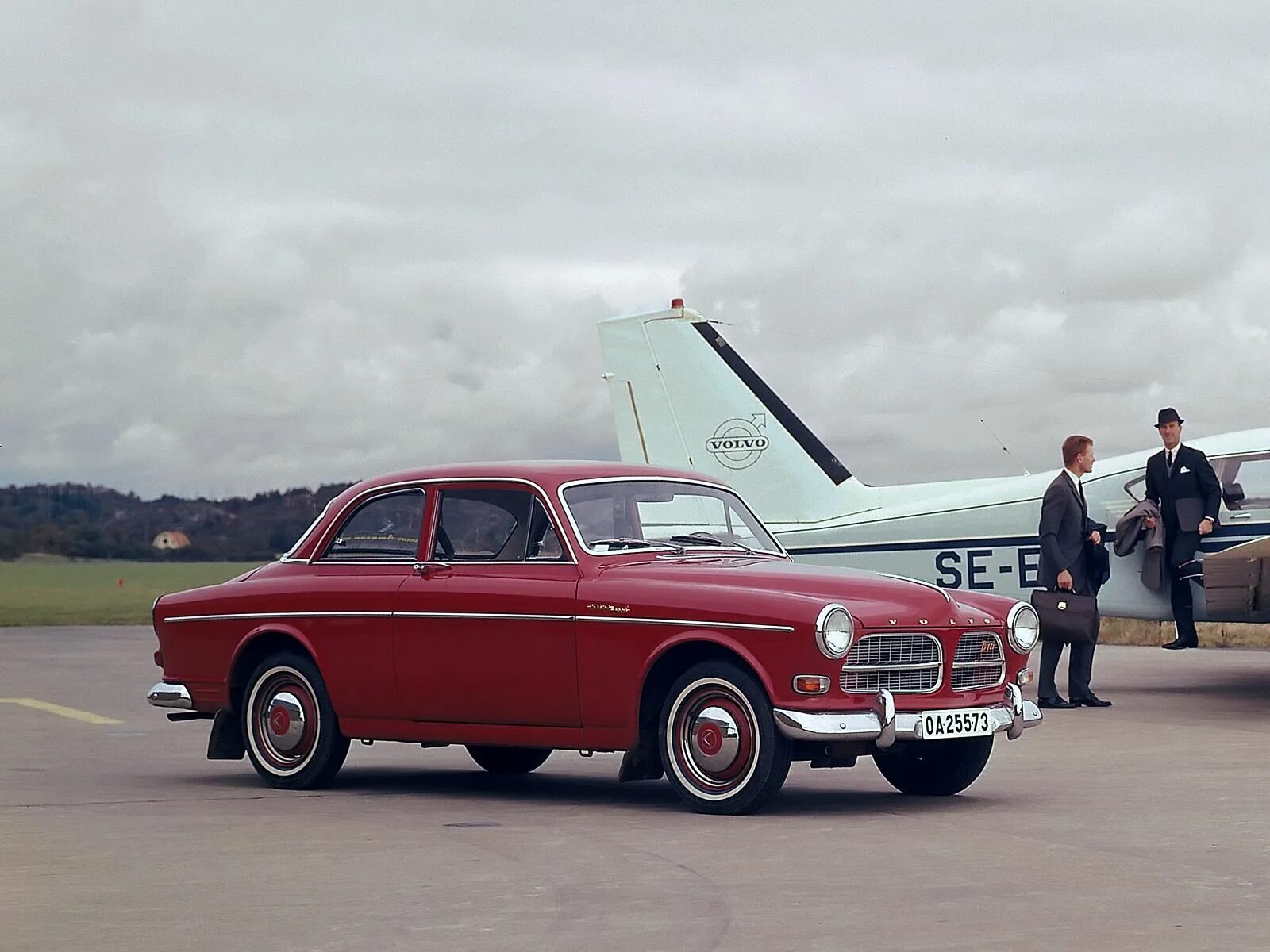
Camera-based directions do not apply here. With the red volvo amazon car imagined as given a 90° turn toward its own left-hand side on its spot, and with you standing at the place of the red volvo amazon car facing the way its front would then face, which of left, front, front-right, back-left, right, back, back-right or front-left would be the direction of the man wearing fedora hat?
front

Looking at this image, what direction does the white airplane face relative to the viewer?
to the viewer's right

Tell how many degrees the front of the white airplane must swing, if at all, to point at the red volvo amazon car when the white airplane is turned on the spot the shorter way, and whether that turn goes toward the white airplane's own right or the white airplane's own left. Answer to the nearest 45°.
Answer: approximately 90° to the white airplane's own right

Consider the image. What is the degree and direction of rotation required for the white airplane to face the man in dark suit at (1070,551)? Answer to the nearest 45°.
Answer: approximately 45° to its right

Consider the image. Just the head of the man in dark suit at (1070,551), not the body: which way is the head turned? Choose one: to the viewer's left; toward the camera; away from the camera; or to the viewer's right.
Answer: to the viewer's right

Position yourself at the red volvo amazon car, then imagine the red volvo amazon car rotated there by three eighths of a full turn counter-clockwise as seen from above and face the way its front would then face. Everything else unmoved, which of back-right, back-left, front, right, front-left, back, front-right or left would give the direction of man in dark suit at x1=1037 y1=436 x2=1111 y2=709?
front-right

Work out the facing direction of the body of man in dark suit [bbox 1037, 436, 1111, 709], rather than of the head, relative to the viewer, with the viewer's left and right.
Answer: facing to the right of the viewer
